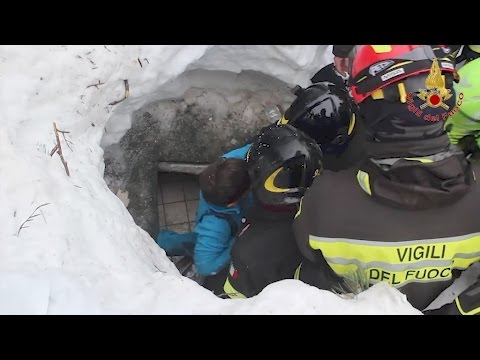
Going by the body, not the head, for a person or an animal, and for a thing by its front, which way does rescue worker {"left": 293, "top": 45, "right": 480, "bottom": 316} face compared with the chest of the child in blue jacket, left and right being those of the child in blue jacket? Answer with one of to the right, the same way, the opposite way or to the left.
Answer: to the left

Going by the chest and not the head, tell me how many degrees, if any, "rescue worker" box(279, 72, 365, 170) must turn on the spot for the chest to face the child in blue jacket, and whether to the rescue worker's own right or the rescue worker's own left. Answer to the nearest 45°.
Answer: approximately 45° to the rescue worker's own left

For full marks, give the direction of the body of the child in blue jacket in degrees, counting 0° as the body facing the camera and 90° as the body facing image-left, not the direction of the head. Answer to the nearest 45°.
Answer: approximately 270°

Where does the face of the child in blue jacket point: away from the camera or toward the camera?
away from the camera

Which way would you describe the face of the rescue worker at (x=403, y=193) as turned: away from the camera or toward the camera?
away from the camera

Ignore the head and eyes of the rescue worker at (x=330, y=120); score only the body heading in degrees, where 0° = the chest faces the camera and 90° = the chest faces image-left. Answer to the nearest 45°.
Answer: approximately 90°

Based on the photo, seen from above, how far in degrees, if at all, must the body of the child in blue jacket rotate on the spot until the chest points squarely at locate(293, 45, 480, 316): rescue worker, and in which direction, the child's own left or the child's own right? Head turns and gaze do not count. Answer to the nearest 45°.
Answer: approximately 45° to the child's own right

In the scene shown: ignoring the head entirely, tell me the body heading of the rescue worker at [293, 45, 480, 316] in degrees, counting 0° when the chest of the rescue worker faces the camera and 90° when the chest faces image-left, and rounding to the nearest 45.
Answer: approximately 180°

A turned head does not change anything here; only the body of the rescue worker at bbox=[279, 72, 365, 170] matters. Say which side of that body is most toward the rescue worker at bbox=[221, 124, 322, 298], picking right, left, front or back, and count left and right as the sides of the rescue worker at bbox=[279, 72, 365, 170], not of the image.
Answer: left
